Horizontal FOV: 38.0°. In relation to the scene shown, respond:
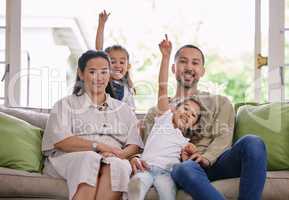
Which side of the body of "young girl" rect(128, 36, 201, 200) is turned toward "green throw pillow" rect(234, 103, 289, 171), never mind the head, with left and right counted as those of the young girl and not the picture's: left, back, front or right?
left

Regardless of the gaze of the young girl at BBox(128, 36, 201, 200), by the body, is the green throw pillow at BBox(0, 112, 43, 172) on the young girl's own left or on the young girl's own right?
on the young girl's own right

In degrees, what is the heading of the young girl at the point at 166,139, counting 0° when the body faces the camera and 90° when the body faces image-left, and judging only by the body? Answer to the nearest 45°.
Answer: approximately 0°

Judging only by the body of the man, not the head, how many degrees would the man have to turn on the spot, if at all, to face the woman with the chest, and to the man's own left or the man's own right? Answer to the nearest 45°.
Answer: approximately 90° to the man's own right

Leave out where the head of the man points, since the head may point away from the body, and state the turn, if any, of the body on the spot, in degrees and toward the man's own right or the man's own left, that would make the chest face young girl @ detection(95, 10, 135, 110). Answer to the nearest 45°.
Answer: approximately 135° to the man's own right

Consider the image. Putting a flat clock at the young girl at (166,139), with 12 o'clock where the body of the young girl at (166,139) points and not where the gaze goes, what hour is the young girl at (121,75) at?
the young girl at (121,75) is roughly at 5 o'clock from the young girl at (166,139).

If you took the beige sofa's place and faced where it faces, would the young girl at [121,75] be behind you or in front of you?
behind
